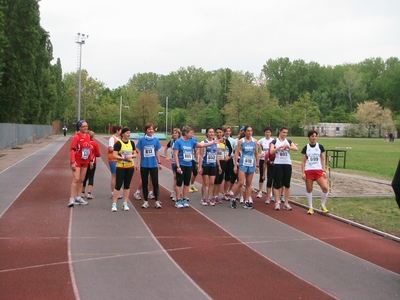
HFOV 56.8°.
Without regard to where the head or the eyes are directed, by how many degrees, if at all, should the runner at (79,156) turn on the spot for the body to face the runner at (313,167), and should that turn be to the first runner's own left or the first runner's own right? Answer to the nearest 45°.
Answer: approximately 45° to the first runner's own left

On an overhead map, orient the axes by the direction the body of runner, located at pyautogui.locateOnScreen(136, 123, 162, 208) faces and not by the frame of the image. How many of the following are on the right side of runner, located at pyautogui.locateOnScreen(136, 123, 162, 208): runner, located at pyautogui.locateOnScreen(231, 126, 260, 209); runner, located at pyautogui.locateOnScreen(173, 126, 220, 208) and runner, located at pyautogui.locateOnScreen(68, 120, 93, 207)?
1

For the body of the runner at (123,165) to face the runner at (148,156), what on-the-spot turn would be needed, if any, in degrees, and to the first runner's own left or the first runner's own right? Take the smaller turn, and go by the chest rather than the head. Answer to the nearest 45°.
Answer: approximately 90° to the first runner's own left

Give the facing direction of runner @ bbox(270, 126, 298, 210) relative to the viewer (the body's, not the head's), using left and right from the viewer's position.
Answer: facing the viewer

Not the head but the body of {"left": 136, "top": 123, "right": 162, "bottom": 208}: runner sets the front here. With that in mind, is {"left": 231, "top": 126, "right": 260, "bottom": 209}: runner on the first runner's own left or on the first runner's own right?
on the first runner's own left

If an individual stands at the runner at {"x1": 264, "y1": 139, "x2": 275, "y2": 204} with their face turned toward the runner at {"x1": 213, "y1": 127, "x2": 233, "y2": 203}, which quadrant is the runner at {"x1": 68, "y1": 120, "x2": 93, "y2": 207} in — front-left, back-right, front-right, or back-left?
front-left

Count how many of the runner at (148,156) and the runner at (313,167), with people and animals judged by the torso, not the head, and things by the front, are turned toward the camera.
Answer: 2

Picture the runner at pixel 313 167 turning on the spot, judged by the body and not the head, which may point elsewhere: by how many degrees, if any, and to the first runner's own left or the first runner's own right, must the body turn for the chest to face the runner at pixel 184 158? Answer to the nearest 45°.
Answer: approximately 90° to the first runner's own right

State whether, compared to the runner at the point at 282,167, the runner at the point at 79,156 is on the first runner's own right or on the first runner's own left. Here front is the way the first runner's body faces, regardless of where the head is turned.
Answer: on the first runner's own right

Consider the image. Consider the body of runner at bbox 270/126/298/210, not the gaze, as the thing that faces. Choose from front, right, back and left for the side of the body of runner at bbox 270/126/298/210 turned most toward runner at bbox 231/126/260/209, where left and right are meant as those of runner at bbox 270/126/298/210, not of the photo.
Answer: right

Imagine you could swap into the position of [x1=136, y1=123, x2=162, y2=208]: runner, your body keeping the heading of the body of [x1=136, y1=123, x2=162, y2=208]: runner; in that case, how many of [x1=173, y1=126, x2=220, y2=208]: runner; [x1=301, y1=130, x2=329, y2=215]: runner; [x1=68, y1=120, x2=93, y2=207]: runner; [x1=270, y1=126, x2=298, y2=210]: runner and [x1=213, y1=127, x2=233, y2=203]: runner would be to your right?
1

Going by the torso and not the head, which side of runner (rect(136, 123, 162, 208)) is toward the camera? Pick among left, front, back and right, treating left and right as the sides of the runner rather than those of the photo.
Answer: front

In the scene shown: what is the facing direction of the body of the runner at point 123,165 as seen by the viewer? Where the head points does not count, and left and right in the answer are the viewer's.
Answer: facing the viewer and to the right of the viewer

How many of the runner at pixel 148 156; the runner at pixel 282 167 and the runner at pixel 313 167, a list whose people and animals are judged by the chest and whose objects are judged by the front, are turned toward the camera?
3

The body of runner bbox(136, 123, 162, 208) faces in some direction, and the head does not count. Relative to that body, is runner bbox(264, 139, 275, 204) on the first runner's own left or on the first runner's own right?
on the first runner's own left

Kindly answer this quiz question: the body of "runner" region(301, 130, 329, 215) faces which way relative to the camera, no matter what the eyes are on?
toward the camera

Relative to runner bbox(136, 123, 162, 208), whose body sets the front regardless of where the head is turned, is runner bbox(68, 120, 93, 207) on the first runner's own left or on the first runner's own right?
on the first runner's own right
